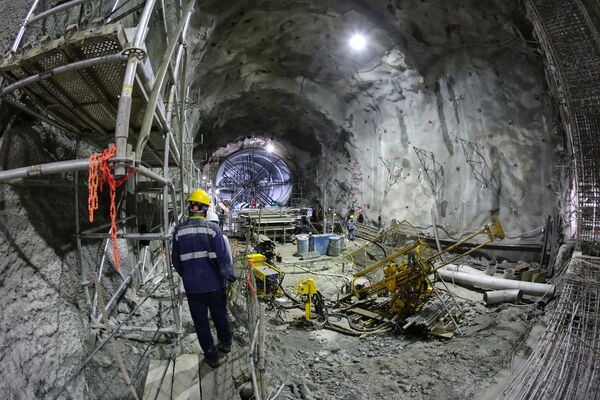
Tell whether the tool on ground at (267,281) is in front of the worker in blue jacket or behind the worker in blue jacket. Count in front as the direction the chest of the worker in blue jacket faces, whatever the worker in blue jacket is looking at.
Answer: in front

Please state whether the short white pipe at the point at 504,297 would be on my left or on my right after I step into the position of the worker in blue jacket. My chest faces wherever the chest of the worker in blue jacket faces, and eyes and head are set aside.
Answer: on my right

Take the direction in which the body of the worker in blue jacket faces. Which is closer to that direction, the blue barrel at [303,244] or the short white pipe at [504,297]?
the blue barrel

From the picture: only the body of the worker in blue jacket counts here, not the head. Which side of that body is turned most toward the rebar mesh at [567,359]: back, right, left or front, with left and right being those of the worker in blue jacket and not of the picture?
right

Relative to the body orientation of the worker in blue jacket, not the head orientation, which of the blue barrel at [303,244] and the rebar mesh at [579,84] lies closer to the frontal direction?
the blue barrel

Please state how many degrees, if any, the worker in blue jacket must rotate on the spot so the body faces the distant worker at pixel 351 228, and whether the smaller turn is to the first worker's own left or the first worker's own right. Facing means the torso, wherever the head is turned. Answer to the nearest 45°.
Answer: approximately 45° to the first worker's own right

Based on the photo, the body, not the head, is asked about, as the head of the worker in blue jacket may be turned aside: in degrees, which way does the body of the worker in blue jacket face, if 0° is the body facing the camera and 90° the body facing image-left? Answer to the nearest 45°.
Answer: approximately 180°

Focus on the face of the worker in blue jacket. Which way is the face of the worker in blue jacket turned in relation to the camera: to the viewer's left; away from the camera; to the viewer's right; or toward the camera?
away from the camera

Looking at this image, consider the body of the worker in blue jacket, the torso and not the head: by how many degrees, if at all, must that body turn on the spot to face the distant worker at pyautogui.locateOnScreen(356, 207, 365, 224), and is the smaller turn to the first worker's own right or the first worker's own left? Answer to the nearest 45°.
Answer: approximately 45° to the first worker's own right

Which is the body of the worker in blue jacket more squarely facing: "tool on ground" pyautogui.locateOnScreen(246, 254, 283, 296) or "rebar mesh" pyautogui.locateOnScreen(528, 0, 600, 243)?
the tool on ground

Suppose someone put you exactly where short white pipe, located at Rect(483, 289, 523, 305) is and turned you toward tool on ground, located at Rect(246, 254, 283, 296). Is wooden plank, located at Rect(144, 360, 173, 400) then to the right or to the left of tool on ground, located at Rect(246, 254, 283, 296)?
left
